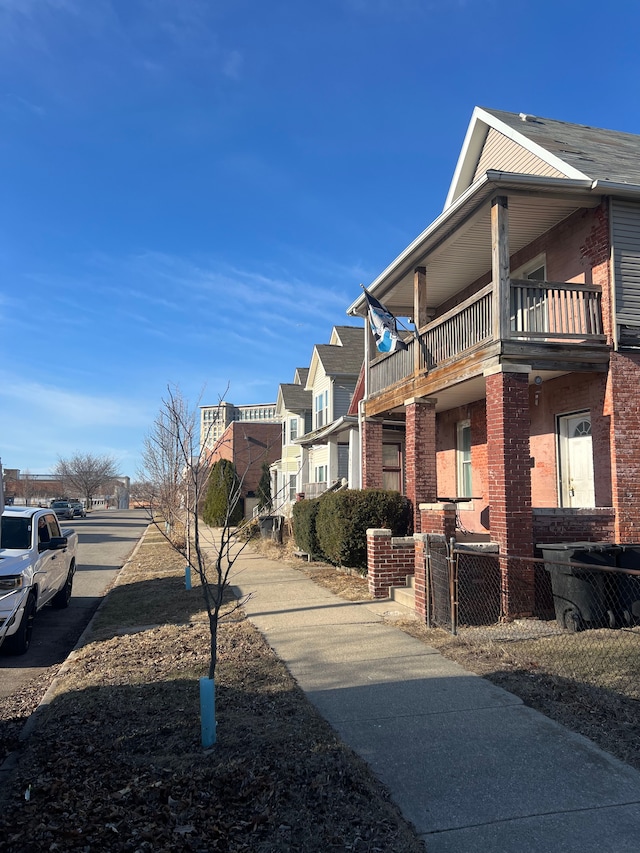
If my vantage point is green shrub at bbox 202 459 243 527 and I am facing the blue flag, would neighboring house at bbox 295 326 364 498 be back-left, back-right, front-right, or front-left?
front-left

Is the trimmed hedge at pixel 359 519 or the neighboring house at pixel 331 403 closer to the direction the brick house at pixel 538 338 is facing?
the trimmed hedge

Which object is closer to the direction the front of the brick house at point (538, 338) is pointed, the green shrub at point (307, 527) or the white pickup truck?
the white pickup truck

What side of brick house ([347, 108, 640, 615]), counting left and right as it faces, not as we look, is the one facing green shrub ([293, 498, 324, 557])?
right

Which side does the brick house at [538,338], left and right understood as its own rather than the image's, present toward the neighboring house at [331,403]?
right

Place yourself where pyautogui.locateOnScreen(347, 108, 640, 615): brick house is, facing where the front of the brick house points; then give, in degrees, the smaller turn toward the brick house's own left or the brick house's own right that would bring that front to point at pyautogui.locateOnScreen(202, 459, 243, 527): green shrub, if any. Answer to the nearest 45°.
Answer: approximately 90° to the brick house's own right

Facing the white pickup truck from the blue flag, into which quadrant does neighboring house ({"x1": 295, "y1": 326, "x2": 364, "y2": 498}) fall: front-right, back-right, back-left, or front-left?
back-right

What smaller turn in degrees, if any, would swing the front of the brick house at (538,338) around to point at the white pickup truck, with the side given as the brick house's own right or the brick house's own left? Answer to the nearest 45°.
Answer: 0° — it already faces it

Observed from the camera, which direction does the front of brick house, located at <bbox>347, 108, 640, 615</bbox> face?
facing the viewer and to the left of the viewer
